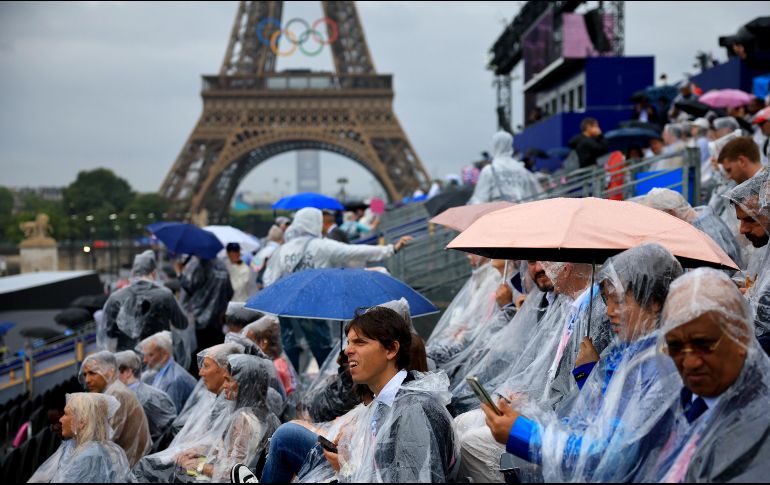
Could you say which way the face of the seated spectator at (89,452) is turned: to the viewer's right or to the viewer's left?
to the viewer's left

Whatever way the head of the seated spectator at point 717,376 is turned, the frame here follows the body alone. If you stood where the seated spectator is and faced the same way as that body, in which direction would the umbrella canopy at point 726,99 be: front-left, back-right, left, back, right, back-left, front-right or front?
back-right

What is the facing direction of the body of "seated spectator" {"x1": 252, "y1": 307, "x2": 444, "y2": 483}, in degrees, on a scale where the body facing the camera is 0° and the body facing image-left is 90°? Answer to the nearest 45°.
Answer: approximately 90°

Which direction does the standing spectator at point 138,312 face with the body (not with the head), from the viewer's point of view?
away from the camera

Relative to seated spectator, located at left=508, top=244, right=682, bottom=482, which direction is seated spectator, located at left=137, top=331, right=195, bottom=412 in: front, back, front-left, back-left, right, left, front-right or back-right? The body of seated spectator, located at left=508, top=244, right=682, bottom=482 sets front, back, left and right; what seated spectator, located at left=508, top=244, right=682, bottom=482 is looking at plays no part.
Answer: front-right

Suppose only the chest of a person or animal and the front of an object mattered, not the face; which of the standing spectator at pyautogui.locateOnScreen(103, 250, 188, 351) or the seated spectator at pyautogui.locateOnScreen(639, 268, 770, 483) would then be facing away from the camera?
the standing spectator

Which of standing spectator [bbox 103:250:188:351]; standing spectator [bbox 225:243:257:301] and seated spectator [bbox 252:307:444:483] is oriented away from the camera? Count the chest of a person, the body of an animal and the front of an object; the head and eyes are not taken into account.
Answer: standing spectator [bbox 103:250:188:351]
